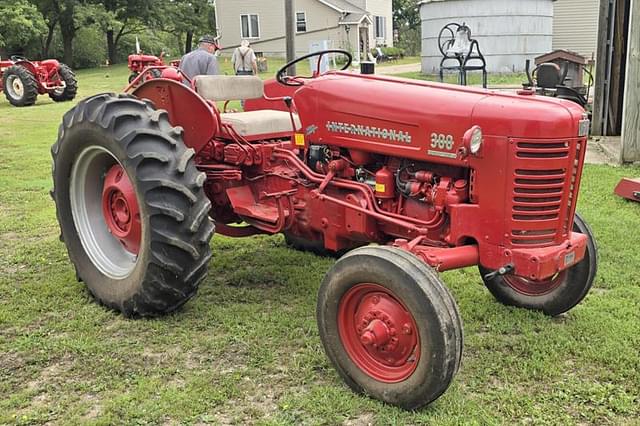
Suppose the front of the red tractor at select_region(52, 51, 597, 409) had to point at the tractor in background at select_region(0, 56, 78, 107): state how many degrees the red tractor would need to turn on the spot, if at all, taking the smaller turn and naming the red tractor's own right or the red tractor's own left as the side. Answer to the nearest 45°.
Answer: approximately 180°

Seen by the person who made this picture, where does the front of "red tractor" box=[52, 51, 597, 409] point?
facing the viewer and to the right of the viewer

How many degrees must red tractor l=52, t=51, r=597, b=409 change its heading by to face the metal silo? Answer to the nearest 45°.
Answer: approximately 135° to its left

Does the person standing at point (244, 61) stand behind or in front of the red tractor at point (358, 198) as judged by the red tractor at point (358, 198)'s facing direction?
behind

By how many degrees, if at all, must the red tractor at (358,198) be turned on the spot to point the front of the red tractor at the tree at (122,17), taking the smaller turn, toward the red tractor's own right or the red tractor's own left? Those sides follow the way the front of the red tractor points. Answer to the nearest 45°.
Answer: approximately 135° to the red tractor's own left

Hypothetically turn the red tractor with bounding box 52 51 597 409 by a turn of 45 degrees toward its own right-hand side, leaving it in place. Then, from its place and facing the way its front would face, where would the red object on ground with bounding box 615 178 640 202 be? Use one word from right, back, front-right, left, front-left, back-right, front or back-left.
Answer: back-left

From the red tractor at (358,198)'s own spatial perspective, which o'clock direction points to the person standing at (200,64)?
The person standing is roughly at 7 o'clock from the red tractor.
